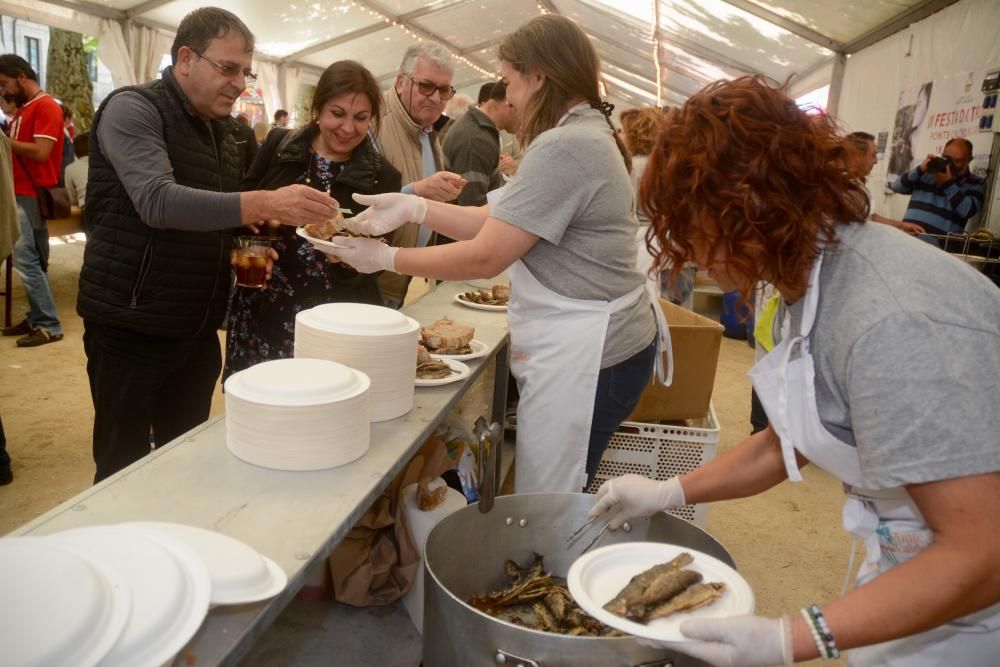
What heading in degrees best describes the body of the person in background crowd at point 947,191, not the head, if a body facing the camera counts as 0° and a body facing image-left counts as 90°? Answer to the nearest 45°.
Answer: approximately 45°

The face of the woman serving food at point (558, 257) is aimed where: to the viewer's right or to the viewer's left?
to the viewer's left

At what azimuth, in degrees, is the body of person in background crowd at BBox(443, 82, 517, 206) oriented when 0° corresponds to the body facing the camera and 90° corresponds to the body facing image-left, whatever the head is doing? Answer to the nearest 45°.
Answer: approximately 270°

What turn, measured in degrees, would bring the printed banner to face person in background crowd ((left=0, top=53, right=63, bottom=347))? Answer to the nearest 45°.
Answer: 0° — it already faces them

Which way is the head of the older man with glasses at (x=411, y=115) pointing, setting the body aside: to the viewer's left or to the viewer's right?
to the viewer's right

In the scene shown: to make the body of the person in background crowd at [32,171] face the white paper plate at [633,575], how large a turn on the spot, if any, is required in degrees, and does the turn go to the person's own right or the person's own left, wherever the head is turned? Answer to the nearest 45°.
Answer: approximately 90° to the person's own left

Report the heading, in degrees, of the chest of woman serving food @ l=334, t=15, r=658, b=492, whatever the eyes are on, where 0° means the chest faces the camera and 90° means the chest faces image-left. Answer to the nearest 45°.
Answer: approximately 90°

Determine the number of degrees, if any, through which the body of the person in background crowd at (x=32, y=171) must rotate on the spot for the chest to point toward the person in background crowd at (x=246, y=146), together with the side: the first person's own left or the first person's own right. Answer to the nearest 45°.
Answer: approximately 90° to the first person's own left

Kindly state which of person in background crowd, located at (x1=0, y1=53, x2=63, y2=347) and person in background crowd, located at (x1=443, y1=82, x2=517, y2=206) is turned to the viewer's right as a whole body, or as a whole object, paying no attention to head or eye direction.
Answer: person in background crowd, located at (x1=443, y1=82, x2=517, y2=206)

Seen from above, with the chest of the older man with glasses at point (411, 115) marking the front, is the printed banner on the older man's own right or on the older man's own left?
on the older man's own left

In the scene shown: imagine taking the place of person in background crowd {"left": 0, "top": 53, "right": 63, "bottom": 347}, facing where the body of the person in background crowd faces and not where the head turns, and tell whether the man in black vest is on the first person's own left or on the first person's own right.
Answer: on the first person's own left

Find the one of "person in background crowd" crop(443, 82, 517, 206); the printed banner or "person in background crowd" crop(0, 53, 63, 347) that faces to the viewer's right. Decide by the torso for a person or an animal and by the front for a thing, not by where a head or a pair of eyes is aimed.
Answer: "person in background crowd" crop(443, 82, 517, 206)

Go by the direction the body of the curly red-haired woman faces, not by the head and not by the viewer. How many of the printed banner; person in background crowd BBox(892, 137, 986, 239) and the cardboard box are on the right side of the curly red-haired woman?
3

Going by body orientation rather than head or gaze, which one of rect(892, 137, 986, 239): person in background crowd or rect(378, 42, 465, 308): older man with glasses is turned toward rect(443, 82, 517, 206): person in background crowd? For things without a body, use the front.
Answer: rect(892, 137, 986, 239): person in background crowd
